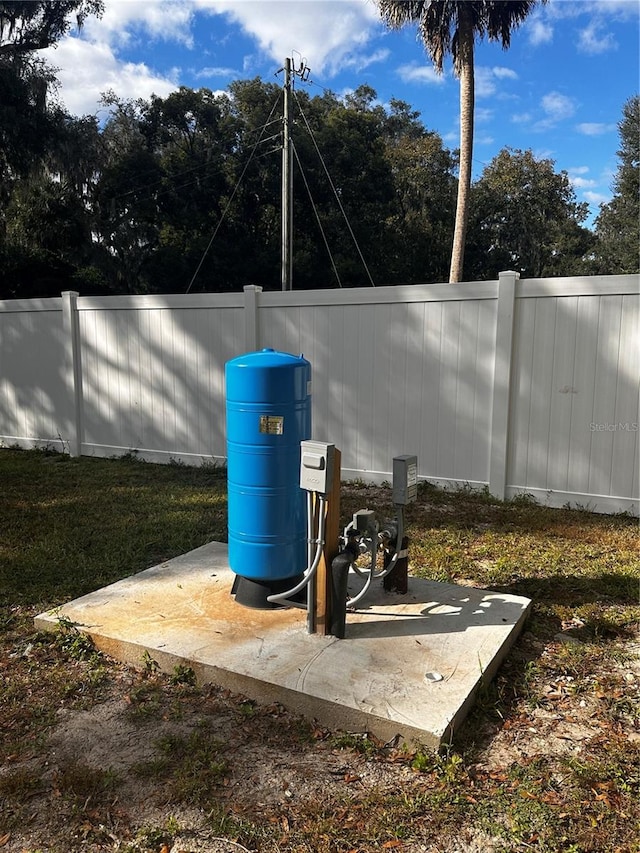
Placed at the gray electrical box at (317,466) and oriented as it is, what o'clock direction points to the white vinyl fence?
The white vinyl fence is roughly at 5 o'clock from the gray electrical box.

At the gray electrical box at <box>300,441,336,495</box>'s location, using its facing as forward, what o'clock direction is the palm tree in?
The palm tree is roughly at 5 o'clock from the gray electrical box.

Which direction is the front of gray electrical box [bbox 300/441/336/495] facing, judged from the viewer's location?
facing the viewer and to the left of the viewer

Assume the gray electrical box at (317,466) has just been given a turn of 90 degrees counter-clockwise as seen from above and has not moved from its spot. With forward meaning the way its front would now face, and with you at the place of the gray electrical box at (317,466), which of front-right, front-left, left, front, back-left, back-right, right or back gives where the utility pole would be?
back-left
